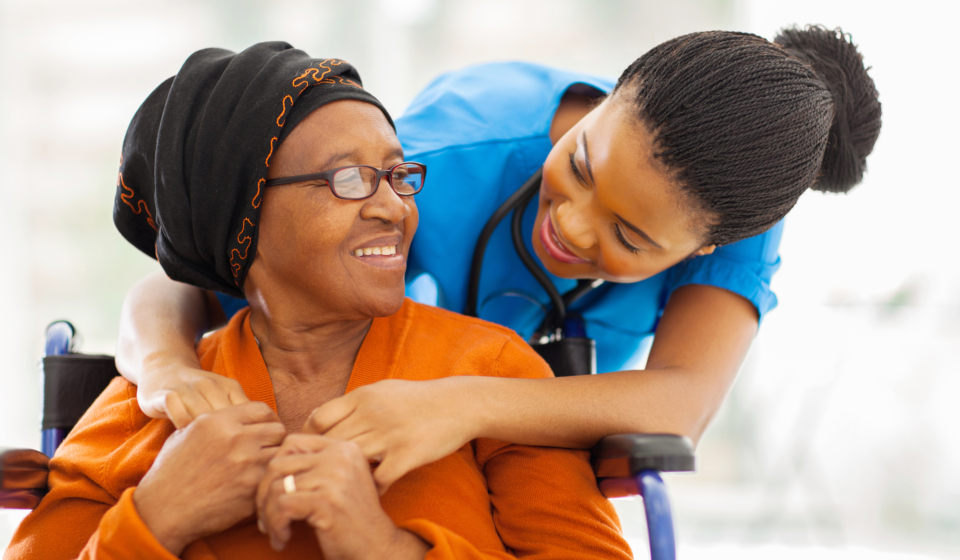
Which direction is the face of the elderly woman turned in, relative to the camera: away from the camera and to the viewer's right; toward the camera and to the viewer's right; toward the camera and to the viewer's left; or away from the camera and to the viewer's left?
toward the camera and to the viewer's right

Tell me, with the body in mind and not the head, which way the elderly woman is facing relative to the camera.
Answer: toward the camera

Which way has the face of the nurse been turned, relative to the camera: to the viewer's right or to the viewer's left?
to the viewer's left
